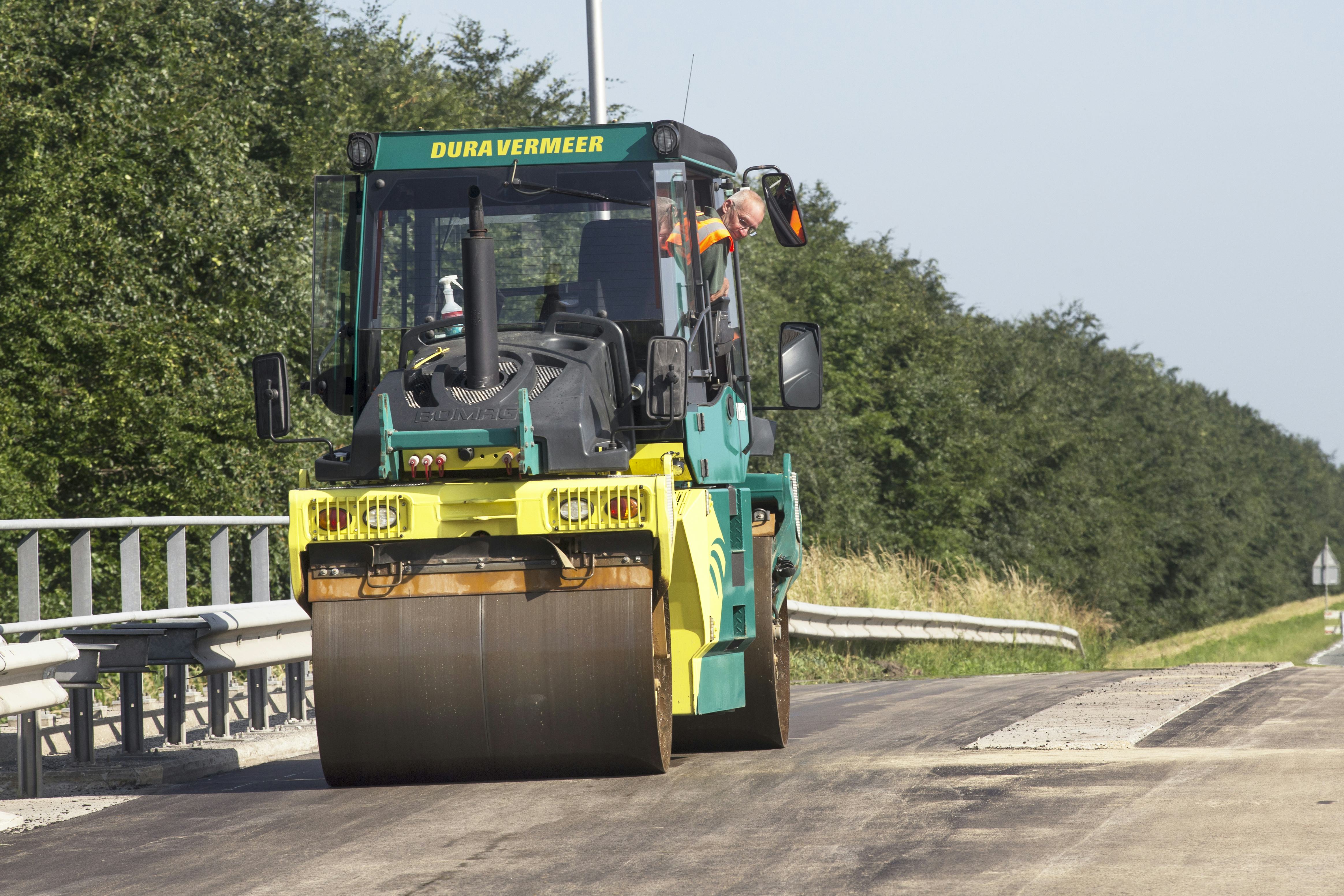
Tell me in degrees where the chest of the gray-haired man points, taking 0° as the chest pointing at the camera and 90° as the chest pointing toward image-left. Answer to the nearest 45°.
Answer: approximately 315°

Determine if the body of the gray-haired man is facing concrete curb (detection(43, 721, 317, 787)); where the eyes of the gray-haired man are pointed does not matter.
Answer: no

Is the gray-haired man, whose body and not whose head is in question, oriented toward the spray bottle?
no

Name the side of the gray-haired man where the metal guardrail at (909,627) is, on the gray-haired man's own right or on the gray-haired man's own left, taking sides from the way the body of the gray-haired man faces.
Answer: on the gray-haired man's own left
